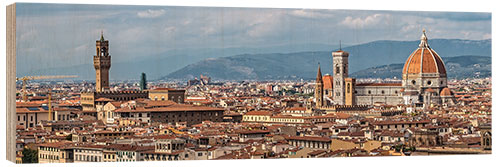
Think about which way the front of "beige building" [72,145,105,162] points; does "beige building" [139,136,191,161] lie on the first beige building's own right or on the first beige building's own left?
on the first beige building's own left

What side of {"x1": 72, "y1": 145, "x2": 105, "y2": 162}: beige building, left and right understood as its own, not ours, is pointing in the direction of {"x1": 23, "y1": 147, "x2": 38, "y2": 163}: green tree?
right

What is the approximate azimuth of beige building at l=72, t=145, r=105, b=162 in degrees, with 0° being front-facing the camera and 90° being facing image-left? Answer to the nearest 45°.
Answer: approximately 0°

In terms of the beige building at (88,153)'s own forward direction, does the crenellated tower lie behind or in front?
behind

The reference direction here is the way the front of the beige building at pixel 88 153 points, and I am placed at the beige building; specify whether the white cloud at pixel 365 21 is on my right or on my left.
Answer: on my left

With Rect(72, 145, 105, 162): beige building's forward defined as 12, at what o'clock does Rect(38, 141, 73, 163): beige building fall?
Rect(38, 141, 73, 163): beige building is roughly at 4 o'clock from Rect(72, 145, 105, 162): beige building.
